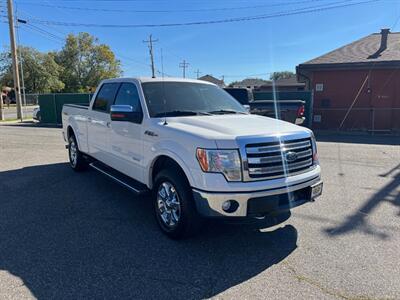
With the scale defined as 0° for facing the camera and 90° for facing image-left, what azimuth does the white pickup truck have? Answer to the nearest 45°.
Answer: approximately 315°

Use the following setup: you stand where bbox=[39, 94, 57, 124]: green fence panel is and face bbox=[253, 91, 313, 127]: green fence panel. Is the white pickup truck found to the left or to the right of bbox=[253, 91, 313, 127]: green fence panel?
right

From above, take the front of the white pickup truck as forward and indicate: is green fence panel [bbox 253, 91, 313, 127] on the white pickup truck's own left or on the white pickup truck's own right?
on the white pickup truck's own left

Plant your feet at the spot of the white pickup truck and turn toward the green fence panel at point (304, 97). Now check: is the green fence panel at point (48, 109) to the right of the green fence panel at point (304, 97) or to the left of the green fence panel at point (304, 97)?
left

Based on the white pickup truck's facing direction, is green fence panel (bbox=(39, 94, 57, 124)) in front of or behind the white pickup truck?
behind

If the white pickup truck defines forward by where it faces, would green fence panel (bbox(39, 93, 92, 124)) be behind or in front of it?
behind
